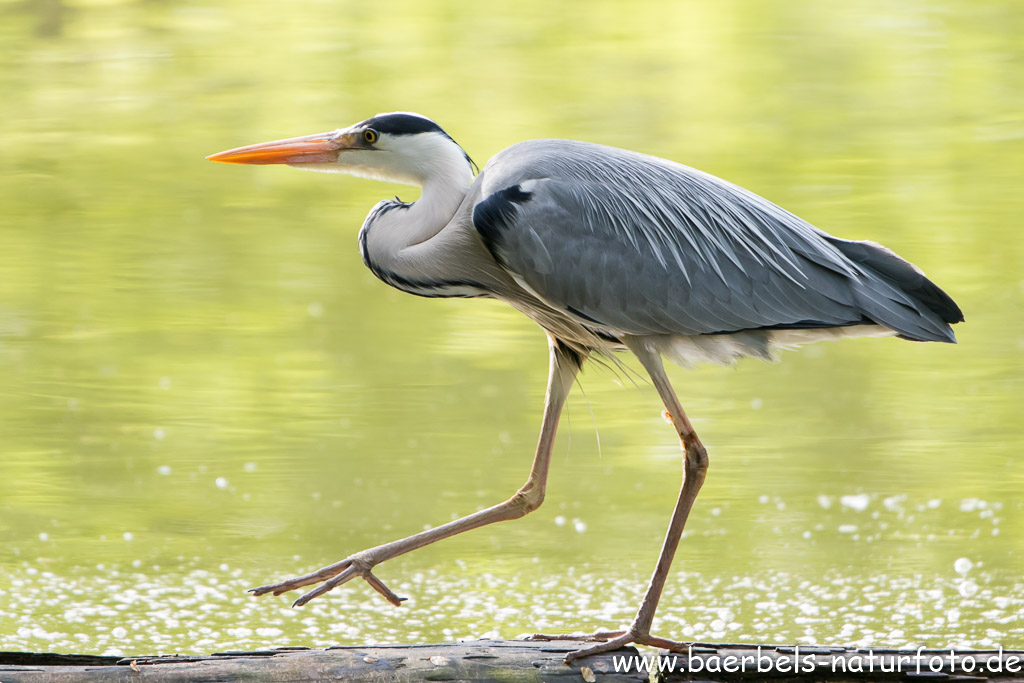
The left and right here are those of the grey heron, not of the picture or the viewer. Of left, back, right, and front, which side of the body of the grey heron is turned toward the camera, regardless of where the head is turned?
left
